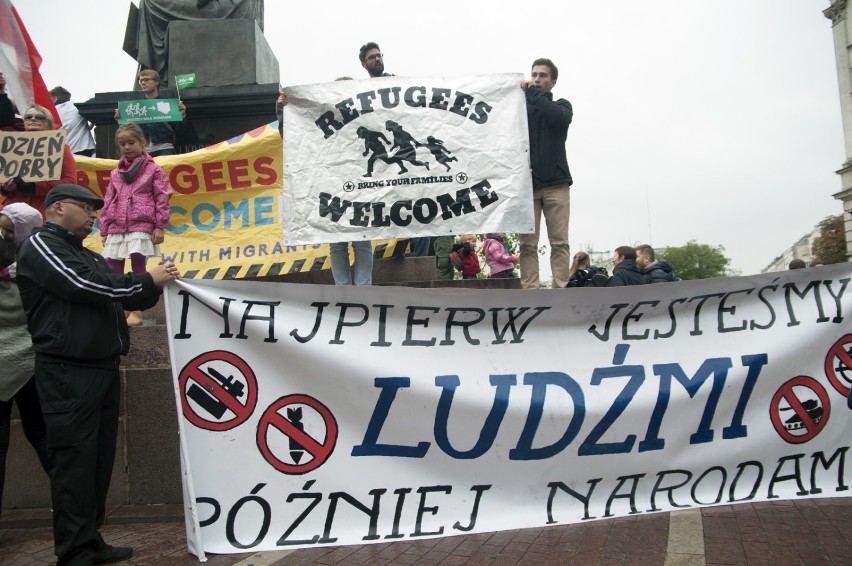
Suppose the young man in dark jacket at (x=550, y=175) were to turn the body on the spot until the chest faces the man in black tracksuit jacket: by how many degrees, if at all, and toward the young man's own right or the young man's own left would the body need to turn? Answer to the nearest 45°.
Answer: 0° — they already face them

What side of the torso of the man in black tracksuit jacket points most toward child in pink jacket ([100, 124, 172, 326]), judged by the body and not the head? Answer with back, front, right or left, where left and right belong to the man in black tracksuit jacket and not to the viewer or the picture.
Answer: left

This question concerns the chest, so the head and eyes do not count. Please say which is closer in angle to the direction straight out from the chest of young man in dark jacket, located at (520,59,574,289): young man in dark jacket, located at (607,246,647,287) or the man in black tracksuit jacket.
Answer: the man in black tracksuit jacket

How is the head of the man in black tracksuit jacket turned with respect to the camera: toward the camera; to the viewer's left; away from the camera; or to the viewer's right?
to the viewer's right

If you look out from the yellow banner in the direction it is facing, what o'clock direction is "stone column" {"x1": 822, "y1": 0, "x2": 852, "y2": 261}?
The stone column is roughly at 8 o'clock from the yellow banner.

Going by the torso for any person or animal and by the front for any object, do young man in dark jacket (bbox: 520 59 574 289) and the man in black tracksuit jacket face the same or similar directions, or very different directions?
very different directions

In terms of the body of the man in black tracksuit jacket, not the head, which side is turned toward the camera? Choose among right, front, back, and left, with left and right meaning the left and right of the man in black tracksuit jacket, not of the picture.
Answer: right

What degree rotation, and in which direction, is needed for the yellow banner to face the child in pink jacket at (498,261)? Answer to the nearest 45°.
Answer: approximately 90° to its left

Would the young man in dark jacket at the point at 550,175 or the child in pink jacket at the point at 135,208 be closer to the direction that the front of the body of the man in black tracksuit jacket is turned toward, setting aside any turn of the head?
the young man in dark jacket

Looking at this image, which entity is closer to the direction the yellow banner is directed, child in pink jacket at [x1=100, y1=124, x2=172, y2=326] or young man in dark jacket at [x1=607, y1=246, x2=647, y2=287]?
the child in pink jacket

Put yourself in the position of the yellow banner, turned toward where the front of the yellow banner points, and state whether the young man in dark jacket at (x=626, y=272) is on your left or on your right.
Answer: on your left
